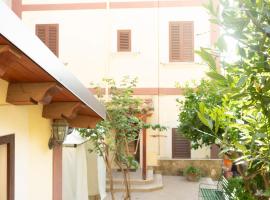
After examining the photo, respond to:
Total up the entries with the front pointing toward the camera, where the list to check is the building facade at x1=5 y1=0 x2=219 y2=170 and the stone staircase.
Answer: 2

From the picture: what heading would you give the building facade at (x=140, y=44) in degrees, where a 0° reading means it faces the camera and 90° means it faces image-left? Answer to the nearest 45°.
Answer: approximately 0°

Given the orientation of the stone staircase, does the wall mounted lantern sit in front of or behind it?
in front

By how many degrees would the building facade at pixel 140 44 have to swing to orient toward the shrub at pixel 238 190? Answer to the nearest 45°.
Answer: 0° — it already faces it

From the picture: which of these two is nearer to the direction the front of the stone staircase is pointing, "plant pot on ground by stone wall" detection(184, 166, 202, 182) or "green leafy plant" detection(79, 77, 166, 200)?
the green leafy plant

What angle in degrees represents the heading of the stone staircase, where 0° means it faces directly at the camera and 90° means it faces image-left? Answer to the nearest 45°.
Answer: approximately 0°

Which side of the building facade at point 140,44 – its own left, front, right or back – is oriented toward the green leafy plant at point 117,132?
front

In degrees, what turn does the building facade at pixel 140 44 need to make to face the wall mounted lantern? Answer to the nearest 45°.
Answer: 0° — it already faces it

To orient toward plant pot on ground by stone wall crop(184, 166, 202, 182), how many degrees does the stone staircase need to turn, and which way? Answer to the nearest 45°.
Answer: approximately 135° to its left

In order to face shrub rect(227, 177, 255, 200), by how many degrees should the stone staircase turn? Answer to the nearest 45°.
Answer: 0° — it already faces it
